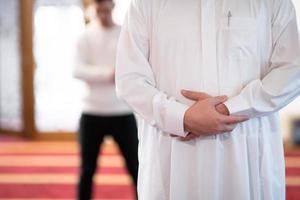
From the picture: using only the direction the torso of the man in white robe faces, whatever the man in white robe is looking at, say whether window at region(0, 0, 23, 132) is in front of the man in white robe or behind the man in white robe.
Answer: behind

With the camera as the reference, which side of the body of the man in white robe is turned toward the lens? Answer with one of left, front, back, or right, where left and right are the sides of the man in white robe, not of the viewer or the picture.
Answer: front

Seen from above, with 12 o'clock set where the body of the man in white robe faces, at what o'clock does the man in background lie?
The man in background is roughly at 5 o'clock from the man in white robe.
